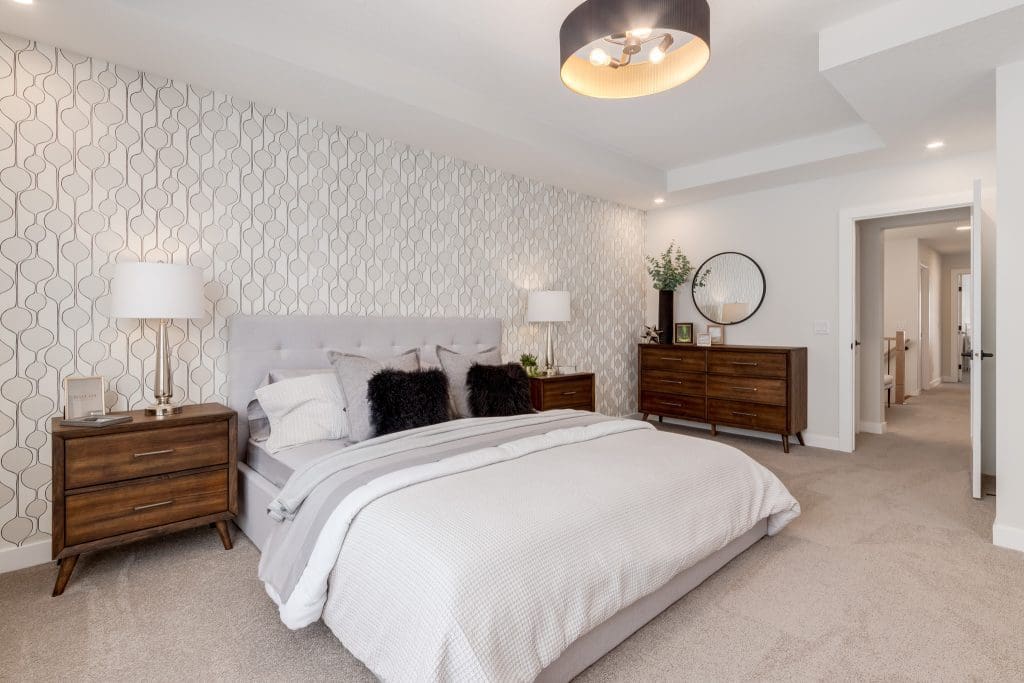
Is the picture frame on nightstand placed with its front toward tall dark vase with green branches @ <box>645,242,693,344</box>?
no

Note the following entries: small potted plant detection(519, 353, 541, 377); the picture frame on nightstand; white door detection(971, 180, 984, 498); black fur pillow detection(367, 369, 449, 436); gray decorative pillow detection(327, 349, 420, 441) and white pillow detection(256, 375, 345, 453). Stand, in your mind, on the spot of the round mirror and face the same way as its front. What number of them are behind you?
0

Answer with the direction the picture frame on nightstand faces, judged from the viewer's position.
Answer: facing the viewer

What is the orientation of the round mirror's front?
toward the camera

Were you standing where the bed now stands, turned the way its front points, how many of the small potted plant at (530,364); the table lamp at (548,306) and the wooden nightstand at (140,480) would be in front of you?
0

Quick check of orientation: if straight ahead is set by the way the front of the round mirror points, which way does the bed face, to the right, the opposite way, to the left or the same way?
to the left

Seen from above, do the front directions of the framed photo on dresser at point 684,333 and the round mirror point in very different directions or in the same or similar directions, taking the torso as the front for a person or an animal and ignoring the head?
same or similar directions

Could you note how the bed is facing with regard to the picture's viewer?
facing the viewer and to the right of the viewer

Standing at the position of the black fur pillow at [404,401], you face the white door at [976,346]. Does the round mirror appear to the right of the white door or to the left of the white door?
left

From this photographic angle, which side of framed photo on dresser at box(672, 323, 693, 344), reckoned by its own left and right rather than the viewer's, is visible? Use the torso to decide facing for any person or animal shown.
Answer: front

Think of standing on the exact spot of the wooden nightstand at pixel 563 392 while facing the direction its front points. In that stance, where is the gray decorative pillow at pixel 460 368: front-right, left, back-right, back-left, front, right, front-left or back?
right

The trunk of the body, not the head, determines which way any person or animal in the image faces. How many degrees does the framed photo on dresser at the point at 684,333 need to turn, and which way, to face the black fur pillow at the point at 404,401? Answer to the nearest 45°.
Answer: approximately 45° to its right

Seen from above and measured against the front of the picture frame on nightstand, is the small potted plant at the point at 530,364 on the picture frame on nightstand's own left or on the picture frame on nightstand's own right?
on the picture frame on nightstand's own left

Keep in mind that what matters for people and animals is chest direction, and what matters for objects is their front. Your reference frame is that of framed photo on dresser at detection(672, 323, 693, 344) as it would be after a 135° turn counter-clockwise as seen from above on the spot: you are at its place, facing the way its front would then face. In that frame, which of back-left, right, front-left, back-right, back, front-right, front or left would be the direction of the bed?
back-right

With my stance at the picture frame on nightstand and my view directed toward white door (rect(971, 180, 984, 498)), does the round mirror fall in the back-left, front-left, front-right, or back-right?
front-left

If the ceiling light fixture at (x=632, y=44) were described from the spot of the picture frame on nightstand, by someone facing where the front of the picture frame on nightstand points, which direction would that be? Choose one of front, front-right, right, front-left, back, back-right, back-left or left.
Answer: front-left

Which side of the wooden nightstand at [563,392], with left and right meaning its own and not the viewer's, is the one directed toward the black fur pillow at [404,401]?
right
